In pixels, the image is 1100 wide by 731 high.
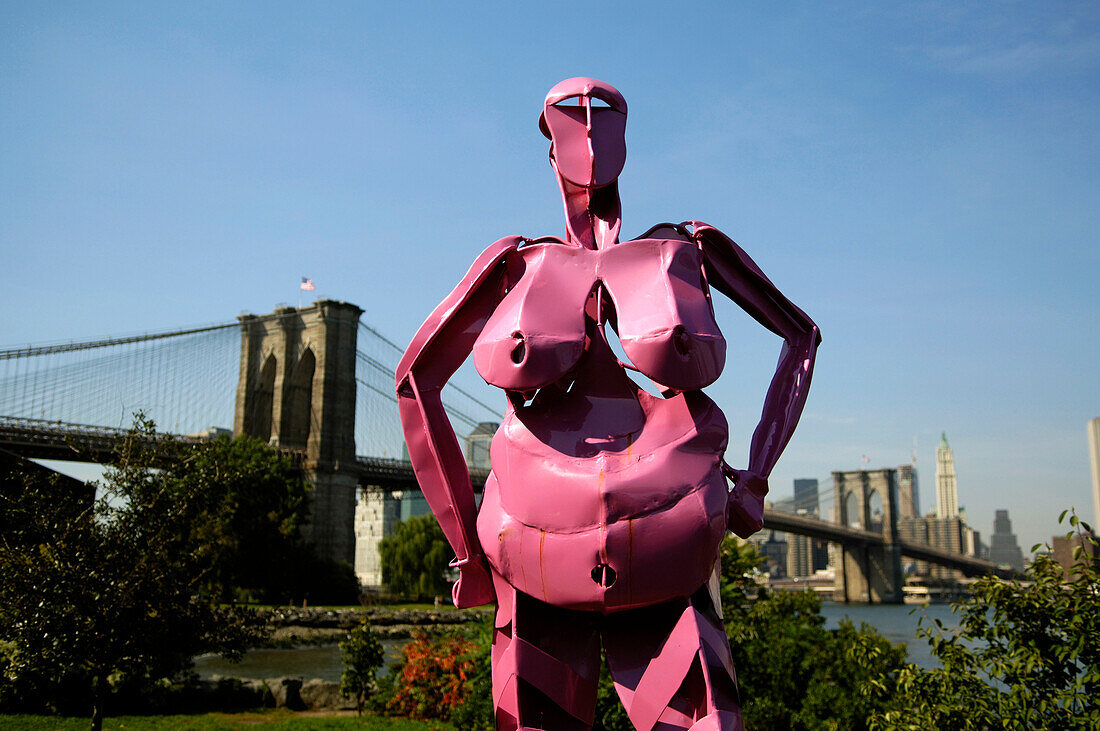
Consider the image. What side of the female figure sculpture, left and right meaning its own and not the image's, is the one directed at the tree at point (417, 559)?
back

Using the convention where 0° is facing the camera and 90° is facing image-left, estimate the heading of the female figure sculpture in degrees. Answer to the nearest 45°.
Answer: approximately 0°

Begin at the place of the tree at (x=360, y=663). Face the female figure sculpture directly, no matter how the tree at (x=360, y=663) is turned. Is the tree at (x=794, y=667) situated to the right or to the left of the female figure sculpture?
left

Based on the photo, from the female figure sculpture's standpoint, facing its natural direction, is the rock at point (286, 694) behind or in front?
behind

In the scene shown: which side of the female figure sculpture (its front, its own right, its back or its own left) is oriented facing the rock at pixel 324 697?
back

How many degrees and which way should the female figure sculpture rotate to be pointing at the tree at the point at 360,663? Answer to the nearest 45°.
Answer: approximately 180°

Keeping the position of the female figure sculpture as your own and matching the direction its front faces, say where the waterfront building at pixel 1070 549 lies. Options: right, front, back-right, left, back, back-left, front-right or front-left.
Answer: back-left

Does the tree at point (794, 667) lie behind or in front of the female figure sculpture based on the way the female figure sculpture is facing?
behind
